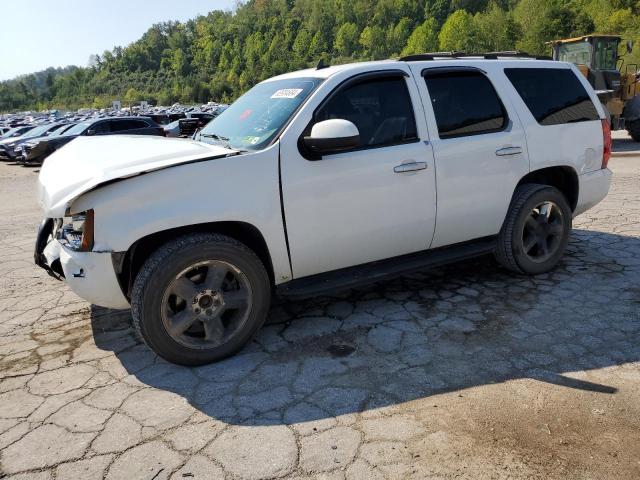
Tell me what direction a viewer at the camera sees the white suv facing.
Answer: facing the viewer and to the left of the viewer

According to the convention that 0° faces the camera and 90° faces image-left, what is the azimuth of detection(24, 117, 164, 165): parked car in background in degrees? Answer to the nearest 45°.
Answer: approximately 45°

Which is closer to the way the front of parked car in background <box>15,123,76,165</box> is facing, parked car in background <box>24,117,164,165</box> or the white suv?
the white suv

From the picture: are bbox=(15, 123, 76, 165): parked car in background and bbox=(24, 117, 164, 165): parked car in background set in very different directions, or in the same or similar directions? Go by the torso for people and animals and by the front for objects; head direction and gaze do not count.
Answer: same or similar directions

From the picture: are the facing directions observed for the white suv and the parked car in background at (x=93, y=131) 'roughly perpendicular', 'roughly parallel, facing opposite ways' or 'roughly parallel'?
roughly parallel

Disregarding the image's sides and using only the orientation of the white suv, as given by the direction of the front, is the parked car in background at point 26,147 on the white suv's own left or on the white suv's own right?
on the white suv's own right

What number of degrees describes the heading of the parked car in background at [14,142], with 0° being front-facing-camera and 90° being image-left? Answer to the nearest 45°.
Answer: approximately 45°

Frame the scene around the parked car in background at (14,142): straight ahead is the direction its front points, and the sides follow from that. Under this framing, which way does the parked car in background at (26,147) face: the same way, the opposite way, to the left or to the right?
the same way

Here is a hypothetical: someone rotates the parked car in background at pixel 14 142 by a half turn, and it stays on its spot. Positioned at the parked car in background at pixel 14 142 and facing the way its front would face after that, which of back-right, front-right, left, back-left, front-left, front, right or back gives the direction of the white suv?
back-right

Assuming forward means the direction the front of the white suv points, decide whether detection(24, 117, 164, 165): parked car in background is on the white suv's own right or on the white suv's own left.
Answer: on the white suv's own right

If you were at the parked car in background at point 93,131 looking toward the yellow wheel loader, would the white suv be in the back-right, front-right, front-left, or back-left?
front-right

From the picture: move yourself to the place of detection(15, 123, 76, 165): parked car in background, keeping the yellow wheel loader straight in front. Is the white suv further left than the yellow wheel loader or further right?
right
